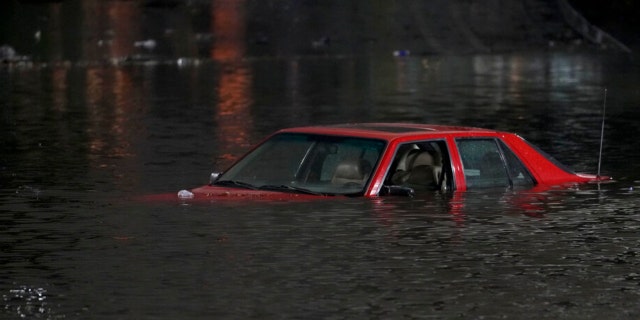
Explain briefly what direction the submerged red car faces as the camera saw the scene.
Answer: facing the viewer and to the left of the viewer
